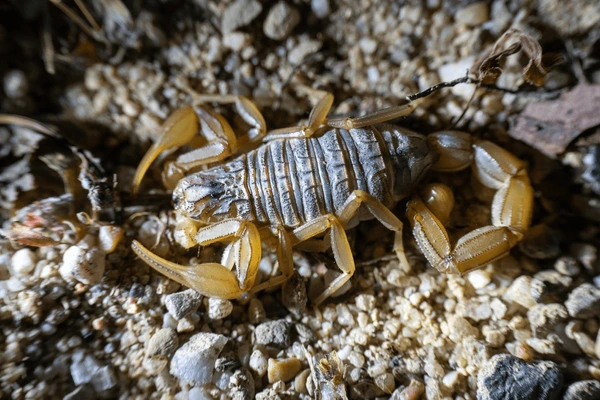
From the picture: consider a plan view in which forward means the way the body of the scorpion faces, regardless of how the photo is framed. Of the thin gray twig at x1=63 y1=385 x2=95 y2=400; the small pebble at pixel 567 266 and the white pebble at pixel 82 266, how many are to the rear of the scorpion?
1

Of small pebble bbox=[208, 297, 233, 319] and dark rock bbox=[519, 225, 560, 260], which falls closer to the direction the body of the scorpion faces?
the small pebble

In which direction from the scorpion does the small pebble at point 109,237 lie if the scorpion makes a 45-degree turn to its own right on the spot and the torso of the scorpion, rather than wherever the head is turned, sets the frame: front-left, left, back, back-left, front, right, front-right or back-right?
front-left

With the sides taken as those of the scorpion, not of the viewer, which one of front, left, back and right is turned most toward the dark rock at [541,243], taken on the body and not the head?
back

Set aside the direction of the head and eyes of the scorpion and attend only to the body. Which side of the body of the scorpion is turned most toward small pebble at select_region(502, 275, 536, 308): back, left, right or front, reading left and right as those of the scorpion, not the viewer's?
back
